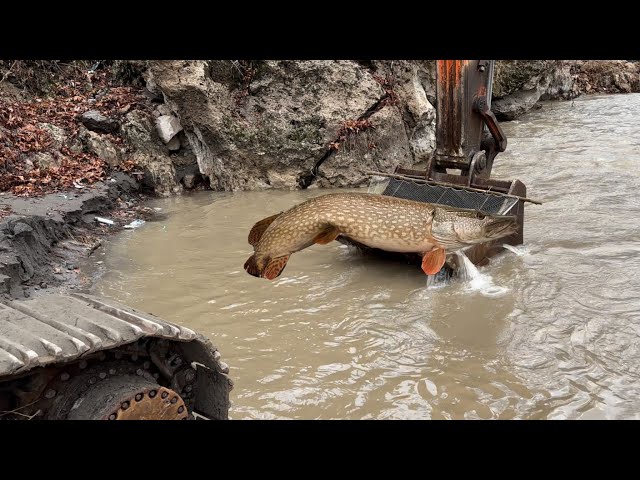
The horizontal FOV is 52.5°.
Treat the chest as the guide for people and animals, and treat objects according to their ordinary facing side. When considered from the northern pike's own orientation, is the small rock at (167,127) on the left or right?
on its left

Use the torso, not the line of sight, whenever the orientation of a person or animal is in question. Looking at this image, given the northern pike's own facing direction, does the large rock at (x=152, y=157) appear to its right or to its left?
on its left

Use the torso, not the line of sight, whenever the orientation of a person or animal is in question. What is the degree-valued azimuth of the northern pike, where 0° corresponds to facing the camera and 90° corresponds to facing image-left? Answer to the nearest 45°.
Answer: approximately 270°

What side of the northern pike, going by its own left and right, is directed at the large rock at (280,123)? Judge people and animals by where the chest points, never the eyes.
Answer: left

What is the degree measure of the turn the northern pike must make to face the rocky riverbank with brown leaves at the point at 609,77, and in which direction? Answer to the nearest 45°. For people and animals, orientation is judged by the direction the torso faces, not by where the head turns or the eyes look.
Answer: approximately 45° to its left

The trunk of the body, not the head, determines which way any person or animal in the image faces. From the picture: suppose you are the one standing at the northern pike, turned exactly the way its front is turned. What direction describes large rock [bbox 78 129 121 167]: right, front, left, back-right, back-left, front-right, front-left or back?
back-left

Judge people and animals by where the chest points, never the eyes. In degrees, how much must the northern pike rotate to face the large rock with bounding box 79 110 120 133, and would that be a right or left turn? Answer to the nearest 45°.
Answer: approximately 135° to its left

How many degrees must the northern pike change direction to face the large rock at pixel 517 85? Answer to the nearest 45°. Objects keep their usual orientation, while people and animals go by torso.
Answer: approximately 90° to its left
